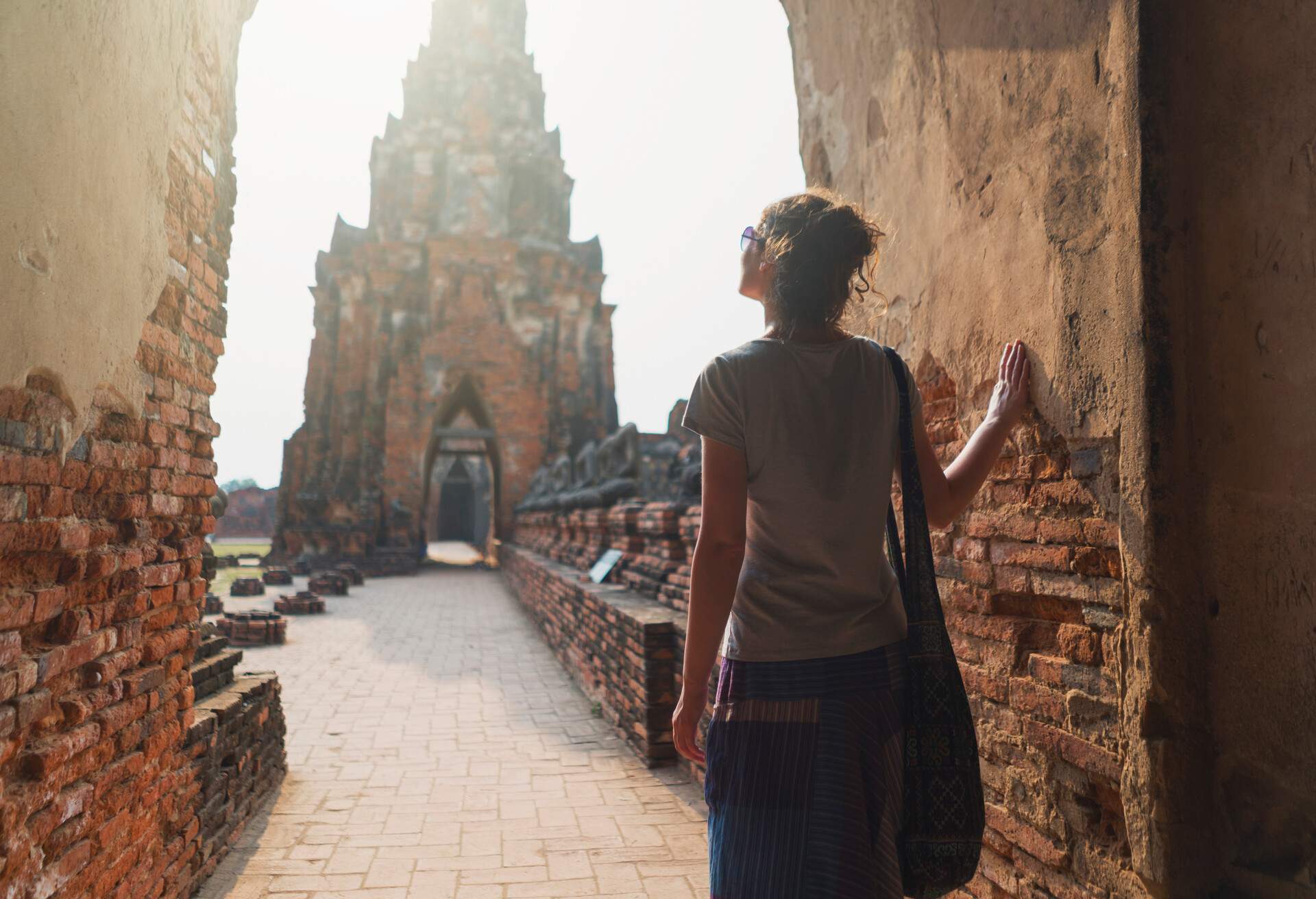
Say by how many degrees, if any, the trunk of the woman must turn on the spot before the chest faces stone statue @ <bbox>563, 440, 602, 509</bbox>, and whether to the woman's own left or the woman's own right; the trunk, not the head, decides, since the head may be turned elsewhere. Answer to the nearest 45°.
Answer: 0° — they already face it

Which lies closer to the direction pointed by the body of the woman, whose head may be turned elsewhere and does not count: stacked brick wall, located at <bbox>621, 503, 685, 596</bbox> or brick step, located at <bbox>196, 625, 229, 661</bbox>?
the stacked brick wall

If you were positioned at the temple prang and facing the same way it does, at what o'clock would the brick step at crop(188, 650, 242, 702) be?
The brick step is roughly at 12 o'clock from the temple prang.

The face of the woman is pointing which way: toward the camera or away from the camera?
away from the camera

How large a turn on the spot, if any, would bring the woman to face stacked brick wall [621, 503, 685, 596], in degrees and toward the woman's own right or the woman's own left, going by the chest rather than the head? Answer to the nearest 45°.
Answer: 0° — they already face it

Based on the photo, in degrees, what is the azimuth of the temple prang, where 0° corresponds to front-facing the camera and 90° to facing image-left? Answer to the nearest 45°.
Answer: approximately 0°

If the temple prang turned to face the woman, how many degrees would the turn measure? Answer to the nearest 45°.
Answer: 0° — it already faces them

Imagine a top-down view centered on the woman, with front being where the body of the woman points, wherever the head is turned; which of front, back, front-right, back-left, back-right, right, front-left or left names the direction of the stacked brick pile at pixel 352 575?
front-left

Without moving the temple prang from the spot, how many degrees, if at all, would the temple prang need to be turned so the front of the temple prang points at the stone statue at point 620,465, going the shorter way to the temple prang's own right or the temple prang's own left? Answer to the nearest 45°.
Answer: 0° — it already faces it

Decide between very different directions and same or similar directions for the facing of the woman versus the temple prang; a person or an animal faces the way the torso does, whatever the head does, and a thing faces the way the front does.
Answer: very different directions

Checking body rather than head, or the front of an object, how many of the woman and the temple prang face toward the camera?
1

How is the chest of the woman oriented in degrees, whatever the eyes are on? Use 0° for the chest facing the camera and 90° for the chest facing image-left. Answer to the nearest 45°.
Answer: approximately 180°

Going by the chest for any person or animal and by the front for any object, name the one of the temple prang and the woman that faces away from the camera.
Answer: the woman
